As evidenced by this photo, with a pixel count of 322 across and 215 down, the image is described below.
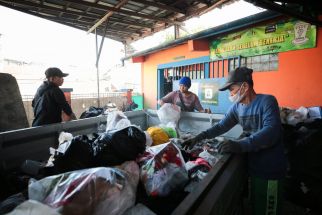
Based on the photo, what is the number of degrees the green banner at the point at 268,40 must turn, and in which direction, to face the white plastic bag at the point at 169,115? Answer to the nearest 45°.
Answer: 0° — it already faces it

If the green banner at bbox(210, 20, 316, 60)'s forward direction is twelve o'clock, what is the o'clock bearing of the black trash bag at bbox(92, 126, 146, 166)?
The black trash bag is roughly at 11 o'clock from the green banner.

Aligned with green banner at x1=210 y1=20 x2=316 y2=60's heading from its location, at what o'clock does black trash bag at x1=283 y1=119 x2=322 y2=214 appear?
The black trash bag is roughly at 10 o'clock from the green banner.

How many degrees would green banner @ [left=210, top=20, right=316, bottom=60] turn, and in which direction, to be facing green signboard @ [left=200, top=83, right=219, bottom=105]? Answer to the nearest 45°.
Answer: approximately 45° to its right

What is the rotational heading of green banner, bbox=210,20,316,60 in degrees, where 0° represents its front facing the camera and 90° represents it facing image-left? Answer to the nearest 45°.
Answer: approximately 45°

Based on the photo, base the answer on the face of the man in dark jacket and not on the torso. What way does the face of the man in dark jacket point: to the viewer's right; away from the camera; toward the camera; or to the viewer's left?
to the viewer's right

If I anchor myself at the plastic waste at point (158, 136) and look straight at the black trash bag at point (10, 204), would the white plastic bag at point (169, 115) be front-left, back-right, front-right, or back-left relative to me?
back-right

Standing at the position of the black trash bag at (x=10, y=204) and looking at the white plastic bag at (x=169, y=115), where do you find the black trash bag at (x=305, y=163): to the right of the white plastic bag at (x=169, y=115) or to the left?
right

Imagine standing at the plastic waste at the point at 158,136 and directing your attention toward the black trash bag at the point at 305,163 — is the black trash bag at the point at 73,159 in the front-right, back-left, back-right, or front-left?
back-right
